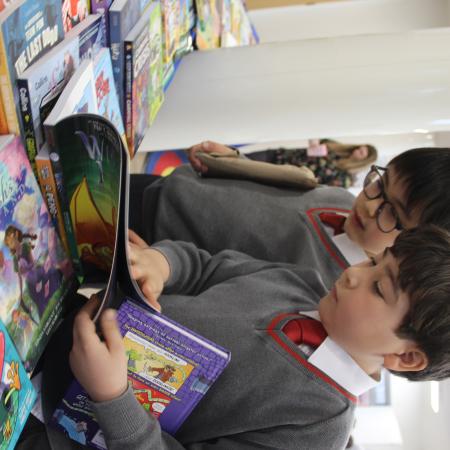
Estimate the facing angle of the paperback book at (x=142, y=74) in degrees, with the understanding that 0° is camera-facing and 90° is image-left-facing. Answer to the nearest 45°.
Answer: approximately 315°
